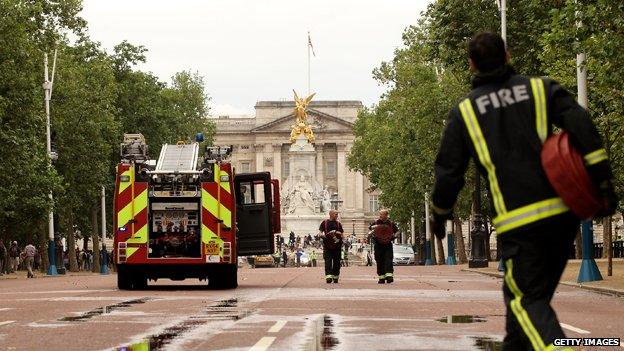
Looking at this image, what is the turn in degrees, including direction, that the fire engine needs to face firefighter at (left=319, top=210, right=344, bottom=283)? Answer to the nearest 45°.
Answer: approximately 45° to its right

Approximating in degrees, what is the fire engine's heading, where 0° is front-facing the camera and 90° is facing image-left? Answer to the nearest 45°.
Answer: approximately 180°

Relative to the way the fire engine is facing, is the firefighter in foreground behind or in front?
behind

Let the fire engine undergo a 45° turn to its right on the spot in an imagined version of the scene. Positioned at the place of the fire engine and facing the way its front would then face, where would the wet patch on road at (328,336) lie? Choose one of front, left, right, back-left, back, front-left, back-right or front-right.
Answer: back-right

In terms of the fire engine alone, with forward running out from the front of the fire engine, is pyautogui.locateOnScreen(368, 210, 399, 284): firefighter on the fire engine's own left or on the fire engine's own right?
on the fire engine's own right
